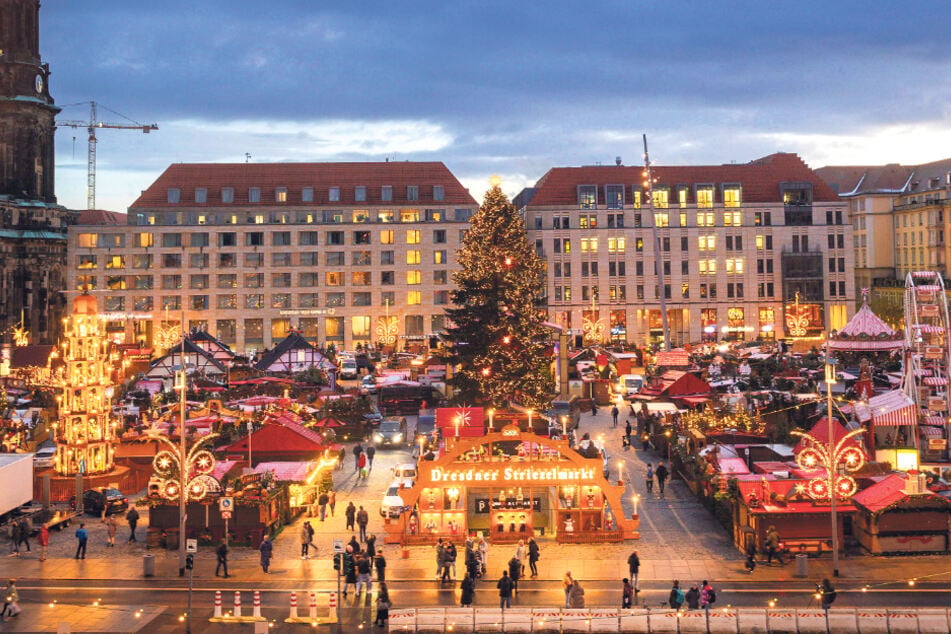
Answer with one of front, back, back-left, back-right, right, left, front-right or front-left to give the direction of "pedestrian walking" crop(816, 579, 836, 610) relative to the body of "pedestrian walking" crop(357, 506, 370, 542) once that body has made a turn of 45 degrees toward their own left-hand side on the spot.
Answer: back

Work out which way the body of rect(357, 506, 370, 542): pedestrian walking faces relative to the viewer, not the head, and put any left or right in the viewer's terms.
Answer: facing away from the viewer

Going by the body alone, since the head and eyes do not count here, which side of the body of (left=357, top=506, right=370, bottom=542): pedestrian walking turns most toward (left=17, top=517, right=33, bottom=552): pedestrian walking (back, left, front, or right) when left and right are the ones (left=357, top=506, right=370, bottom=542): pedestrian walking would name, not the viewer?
left

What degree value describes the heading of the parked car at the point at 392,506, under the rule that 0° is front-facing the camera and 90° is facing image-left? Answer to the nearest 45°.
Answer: approximately 0°
